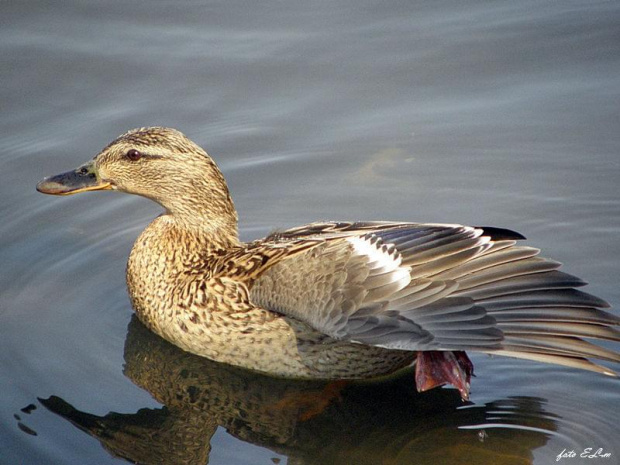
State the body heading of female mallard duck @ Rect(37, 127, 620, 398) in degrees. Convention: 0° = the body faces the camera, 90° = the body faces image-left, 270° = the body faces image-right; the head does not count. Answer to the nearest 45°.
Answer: approximately 90°
